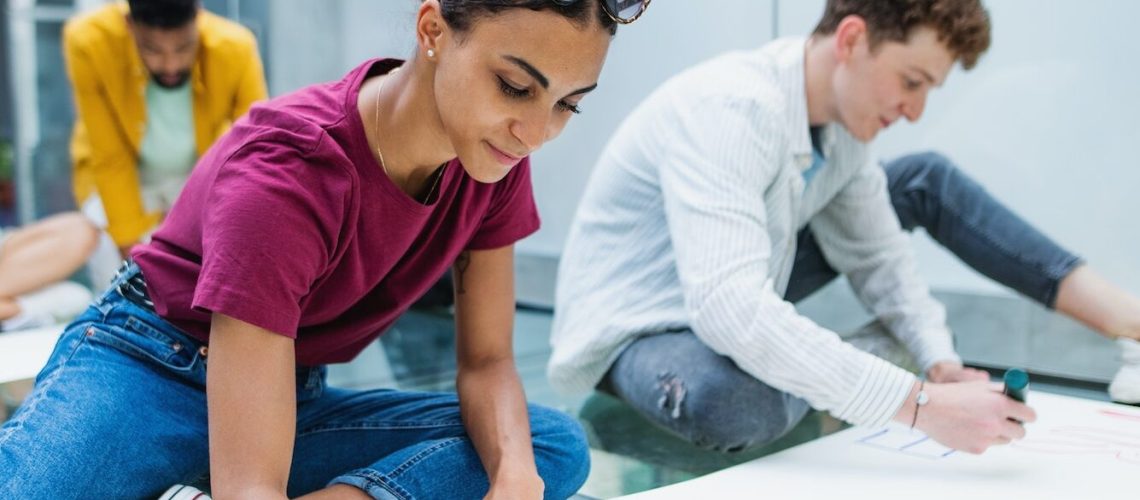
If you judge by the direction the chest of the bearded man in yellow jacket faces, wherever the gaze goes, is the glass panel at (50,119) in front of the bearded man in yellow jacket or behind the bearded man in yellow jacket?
behind

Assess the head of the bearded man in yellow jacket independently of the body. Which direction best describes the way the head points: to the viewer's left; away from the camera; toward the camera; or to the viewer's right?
toward the camera

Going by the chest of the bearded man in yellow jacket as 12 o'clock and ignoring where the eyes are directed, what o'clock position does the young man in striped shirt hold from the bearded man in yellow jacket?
The young man in striped shirt is roughly at 11 o'clock from the bearded man in yellow jacket.

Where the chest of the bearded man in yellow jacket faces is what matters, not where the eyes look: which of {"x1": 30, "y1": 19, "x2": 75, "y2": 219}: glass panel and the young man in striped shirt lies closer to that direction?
the young man in striped shirt

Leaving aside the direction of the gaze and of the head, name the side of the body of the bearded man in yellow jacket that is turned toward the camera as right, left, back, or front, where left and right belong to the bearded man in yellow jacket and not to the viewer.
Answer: front
